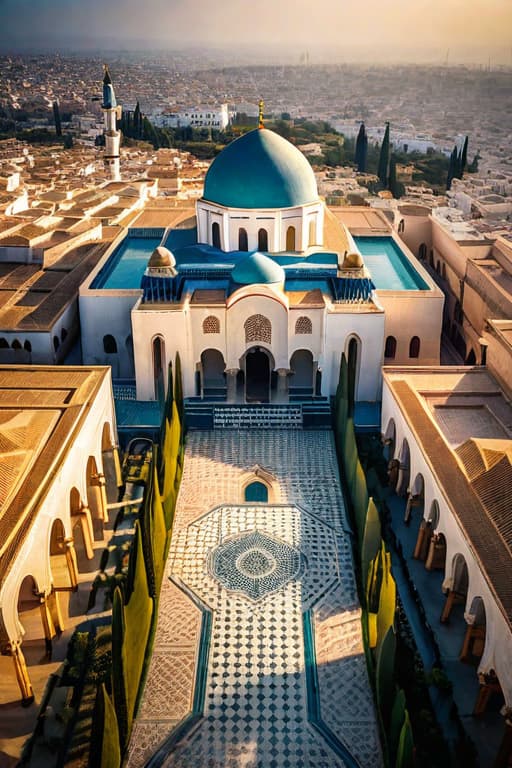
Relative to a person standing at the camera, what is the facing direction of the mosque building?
facing the viewer

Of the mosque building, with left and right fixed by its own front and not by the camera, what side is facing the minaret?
back
